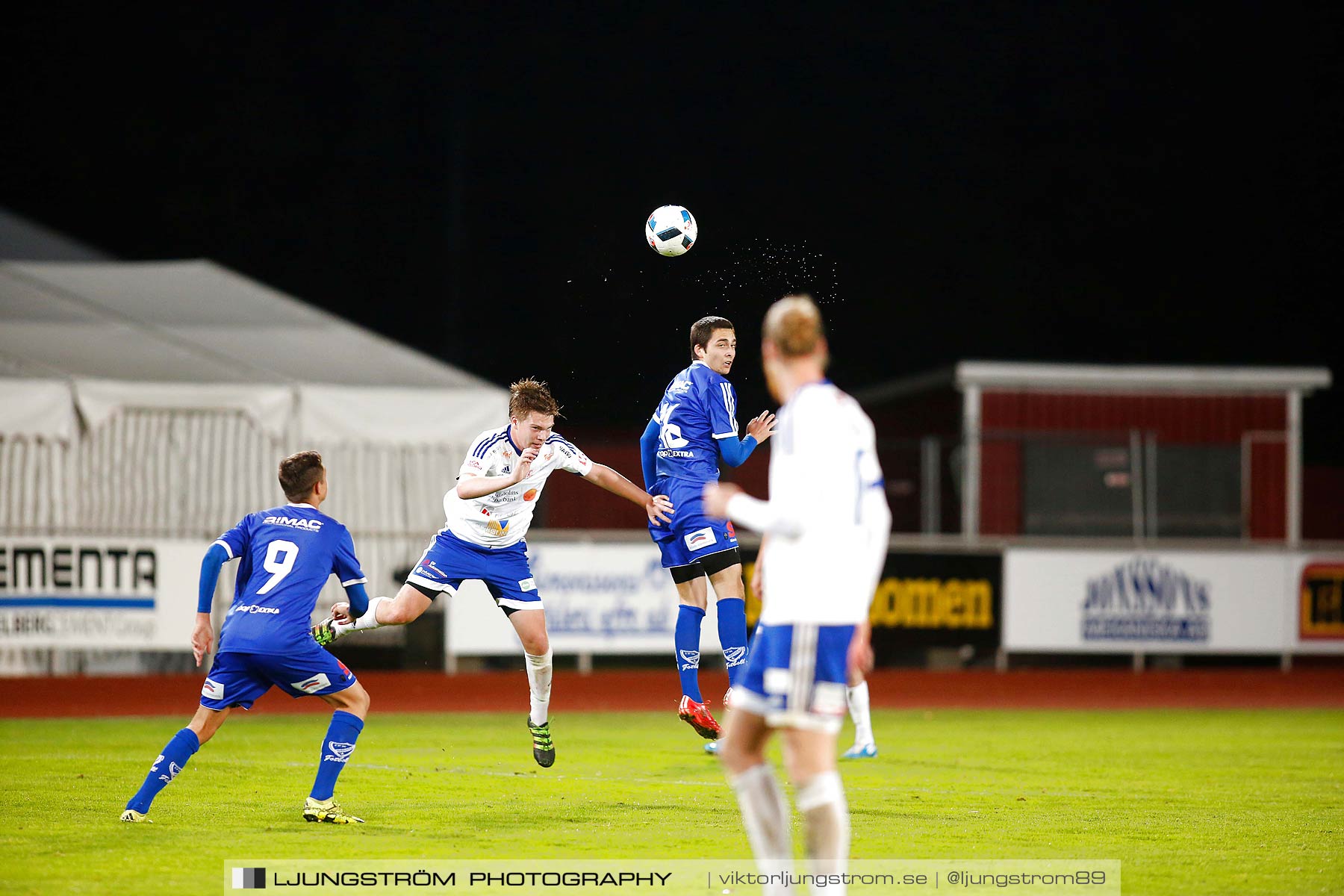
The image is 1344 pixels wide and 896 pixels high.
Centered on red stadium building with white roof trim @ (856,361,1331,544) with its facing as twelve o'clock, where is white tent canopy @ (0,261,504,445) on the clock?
The white tent canopy is roughly at 2 o'clock from the red stadium building with white roof trim.

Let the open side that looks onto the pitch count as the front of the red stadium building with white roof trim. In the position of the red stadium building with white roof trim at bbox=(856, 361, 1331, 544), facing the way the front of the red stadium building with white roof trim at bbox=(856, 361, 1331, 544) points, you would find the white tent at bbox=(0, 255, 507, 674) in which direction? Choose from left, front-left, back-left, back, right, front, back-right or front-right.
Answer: front-right

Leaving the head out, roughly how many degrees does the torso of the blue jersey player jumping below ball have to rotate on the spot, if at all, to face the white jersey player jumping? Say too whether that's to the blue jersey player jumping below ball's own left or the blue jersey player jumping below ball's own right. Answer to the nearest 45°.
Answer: approximately 180°

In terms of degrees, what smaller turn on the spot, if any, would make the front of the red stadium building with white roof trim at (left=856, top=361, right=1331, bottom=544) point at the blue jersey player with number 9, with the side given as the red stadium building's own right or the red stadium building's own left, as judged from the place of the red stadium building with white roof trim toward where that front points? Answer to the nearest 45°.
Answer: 0° — it already faces them

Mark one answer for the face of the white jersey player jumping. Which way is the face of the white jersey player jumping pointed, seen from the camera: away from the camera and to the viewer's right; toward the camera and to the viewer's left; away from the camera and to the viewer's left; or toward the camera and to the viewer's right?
toward the camera and to the viewer's right

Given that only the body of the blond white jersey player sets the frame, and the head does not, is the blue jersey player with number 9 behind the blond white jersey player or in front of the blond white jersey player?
in front

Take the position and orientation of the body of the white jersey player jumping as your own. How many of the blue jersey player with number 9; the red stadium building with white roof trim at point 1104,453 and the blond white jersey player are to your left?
1

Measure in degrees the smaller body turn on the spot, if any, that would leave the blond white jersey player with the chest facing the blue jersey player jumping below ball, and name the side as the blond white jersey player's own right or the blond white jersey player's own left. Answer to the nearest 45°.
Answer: approximately 45° to the blond white jersey player's own right

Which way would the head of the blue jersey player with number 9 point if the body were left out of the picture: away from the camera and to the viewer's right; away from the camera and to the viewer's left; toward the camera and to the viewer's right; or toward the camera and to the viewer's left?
away from the camera and to the viewer's right
